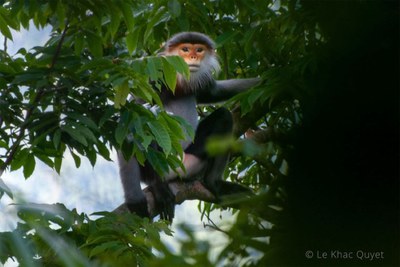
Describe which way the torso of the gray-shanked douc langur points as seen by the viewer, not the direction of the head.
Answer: toward the camera

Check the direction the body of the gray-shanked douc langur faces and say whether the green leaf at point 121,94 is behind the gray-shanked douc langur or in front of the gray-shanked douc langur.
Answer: in front

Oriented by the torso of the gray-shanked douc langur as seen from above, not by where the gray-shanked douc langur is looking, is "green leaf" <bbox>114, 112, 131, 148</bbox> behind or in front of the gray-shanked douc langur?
in front

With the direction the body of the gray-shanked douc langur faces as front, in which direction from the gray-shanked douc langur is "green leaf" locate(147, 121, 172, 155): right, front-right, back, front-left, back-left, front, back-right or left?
front

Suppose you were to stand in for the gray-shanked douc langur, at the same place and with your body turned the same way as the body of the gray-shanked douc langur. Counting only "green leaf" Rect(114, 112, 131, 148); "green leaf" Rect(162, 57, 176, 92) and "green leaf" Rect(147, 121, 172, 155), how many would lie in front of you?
3

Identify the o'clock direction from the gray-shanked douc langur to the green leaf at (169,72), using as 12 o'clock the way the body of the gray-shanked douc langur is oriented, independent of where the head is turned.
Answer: The green leaf is roughly at 12 o'clock from the gray-shanked douc langur.

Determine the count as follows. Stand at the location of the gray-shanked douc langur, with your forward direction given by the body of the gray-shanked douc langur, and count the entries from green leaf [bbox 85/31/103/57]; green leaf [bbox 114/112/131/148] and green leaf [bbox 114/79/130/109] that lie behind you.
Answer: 0
